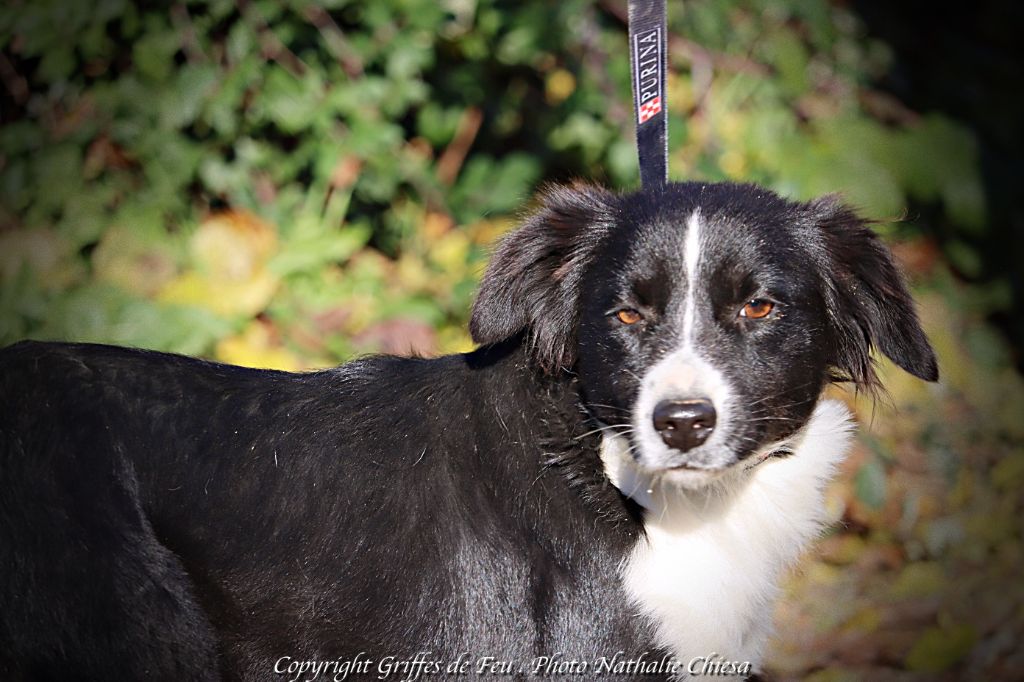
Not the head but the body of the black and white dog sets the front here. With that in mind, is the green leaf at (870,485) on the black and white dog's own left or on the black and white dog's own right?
on the black and white dog's own left

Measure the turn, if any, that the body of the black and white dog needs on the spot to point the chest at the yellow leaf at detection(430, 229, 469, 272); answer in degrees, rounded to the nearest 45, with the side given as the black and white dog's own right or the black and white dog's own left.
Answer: approximately 90° to the black and white dog's own left

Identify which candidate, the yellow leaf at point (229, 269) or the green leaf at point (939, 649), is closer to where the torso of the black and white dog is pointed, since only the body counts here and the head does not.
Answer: the green leaf

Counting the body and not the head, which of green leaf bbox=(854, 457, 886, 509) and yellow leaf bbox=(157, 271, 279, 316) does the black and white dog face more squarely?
the green leaf

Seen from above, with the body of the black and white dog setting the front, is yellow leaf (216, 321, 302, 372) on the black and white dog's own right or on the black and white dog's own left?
on the black and white dog's own left

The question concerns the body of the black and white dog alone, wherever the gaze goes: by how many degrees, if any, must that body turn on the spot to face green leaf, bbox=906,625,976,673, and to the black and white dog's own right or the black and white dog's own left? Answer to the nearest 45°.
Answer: approximately 45° to the black and white dog's own left

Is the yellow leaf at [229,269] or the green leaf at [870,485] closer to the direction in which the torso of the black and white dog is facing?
the green leaf

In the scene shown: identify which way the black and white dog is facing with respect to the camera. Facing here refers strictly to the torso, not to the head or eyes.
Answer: to the viewer's right

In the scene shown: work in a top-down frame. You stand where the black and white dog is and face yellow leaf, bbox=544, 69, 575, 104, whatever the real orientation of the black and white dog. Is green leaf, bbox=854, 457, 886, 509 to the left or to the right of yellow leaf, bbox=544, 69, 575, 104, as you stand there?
right
